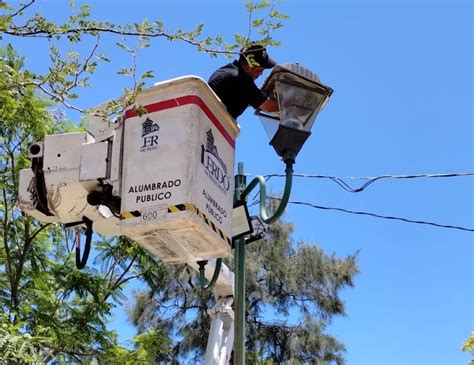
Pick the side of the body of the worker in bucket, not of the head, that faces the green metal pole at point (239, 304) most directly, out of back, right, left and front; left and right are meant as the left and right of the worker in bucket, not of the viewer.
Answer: left

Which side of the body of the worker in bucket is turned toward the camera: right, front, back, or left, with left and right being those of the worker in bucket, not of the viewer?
right

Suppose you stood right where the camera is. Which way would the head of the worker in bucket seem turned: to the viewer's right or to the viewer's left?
to the viewer's right

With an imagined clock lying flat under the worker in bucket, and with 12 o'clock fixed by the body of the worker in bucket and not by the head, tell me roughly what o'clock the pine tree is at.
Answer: The pine tree is roughly at 9 o'clock from the worker in bucket.
